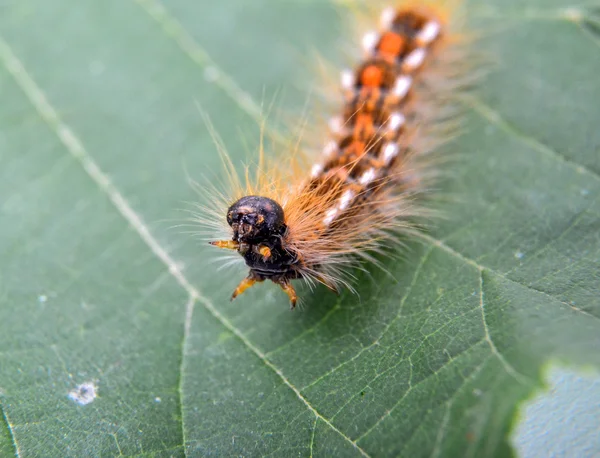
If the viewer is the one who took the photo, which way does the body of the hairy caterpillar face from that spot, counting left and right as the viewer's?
facing the viewer and to the left of the viewer
